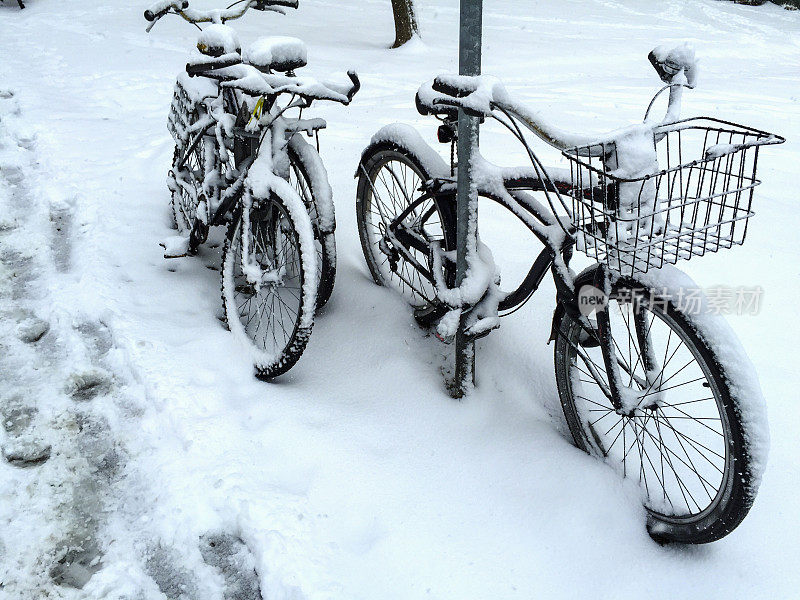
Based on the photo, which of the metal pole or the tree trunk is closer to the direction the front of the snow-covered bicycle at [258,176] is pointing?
the metal pole

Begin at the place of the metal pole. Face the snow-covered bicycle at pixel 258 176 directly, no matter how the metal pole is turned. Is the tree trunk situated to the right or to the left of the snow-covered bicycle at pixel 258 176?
right

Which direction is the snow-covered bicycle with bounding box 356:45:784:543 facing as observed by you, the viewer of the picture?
facing the viewer and to the right of the viewer

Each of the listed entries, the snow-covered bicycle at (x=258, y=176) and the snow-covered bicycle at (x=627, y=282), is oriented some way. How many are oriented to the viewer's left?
0

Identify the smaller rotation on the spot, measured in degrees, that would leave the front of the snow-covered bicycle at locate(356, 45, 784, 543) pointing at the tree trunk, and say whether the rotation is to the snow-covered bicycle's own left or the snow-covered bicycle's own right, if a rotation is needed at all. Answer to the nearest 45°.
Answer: approximately 135° to the snow-covered bicycle's own left

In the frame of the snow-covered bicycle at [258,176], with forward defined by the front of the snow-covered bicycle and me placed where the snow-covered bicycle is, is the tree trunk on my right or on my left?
on my left
